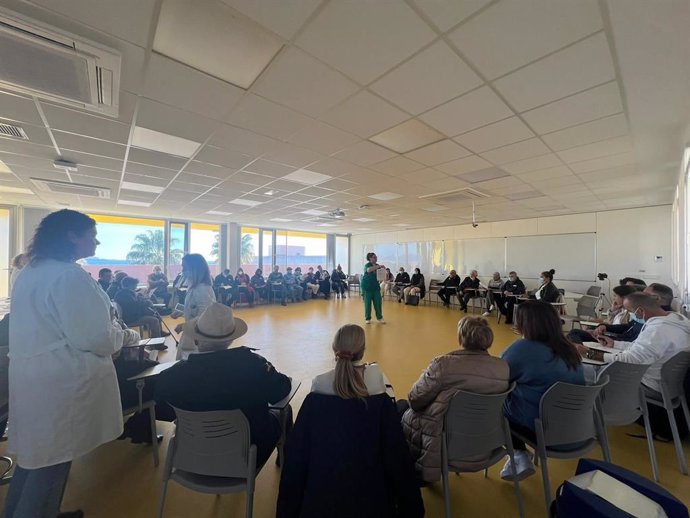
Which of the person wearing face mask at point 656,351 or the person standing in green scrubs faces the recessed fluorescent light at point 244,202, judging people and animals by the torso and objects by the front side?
the person wearing face mask

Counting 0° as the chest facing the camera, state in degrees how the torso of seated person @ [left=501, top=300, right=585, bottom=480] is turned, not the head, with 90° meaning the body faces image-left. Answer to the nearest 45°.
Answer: approximately 135°

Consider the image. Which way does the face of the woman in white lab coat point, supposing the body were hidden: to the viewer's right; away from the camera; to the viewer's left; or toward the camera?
to the viewer's right

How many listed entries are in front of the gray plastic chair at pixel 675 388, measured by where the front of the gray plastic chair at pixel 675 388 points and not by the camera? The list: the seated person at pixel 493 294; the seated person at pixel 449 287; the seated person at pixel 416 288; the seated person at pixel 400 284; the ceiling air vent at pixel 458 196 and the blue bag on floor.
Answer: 5

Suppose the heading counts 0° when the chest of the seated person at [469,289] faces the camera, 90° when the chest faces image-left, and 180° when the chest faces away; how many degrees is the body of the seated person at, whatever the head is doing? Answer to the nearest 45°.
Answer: approximately 45°

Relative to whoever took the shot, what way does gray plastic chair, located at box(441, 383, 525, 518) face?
facing away from the viewer

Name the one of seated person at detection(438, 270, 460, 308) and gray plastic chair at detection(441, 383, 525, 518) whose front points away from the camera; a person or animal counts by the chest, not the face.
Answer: the gray plastic chair

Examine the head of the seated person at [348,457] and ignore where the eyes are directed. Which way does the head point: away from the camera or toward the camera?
away from the camera

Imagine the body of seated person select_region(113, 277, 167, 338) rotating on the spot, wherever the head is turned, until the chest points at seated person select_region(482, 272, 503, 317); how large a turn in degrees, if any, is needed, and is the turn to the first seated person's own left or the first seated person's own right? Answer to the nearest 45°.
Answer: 0° — they already face them

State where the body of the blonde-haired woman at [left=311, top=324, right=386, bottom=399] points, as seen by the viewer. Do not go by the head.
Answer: away from the camera
